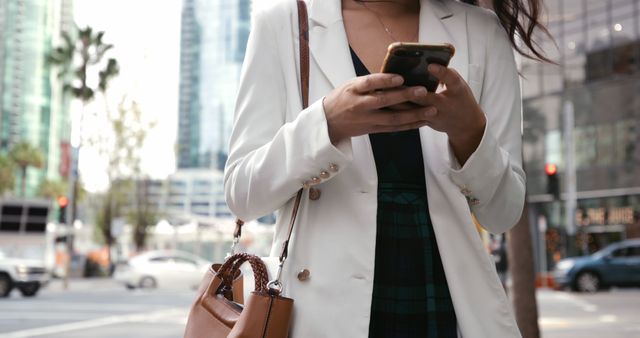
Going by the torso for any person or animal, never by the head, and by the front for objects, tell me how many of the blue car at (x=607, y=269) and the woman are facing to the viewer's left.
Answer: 1

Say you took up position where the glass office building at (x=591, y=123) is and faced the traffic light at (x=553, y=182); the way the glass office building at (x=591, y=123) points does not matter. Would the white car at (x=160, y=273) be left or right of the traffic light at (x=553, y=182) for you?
right

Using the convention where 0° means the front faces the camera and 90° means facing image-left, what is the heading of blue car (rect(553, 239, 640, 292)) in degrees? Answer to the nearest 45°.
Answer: approximately 90°

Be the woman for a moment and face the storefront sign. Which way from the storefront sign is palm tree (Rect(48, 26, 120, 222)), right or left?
left

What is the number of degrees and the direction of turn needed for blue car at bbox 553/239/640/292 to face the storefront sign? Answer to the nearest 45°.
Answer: approximately 90° to its right

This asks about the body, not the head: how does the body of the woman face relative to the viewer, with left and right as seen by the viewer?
facing the viewer

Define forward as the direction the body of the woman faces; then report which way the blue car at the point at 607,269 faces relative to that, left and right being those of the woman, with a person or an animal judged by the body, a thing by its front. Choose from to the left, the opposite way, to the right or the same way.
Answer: to the right

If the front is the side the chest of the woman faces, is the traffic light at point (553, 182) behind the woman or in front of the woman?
behind

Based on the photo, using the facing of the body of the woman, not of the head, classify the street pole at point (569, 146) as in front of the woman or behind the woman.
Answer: behind

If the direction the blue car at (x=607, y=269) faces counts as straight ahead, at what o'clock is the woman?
The woman is roughly at 9 o'clock from the blue car.

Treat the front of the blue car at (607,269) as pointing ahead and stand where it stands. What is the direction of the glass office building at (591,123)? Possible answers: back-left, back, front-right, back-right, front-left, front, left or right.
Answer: right

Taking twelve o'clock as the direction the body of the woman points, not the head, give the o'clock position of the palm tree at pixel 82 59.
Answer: The palm tree is roughly at 5 o'clock from the woman.

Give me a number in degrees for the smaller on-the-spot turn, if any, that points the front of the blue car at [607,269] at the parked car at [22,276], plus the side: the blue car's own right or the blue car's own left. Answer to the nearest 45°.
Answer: approximately 45° to the blue car's own left
